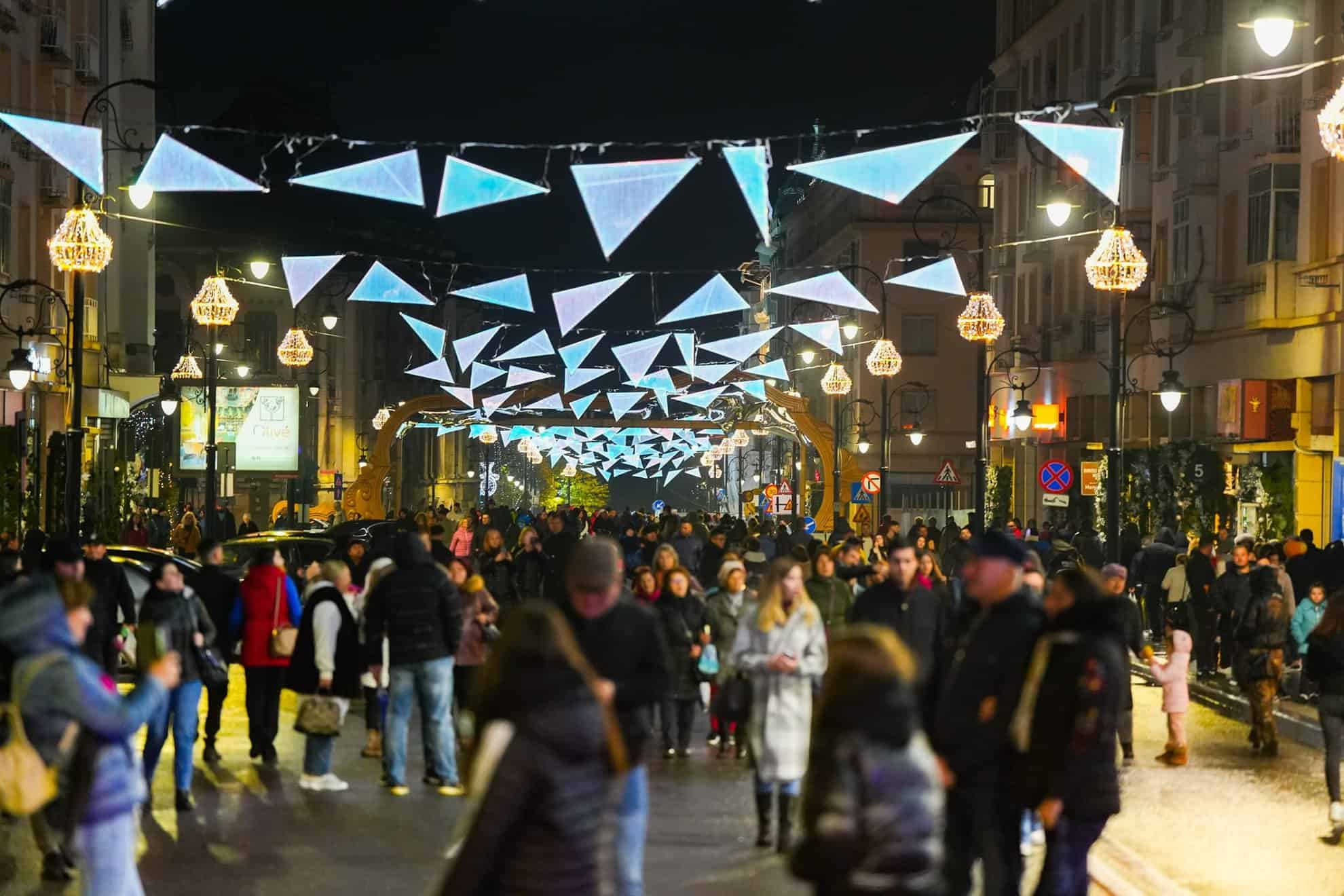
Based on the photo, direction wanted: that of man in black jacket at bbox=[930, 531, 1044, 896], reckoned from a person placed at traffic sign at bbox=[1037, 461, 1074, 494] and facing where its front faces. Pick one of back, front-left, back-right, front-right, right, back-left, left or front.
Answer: front

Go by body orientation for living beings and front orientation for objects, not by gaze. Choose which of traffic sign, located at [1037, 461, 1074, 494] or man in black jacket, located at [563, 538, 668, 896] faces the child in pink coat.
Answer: the traffic sign

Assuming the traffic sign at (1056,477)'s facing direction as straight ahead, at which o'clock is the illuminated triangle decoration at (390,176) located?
The illuminated triangle decoration is roughly at 1 o'clock from the traffic sign.

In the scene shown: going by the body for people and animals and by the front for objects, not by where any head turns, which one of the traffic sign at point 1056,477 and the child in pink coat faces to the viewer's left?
the child in pink coat

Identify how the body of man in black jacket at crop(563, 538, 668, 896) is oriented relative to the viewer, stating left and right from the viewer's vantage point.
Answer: facing the viewer and to the left of the viewer

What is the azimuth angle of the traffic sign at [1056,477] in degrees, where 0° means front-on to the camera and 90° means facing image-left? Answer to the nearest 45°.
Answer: approximately 0°

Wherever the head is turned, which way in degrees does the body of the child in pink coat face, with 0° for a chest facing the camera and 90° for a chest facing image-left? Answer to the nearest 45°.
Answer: approximately 90°
